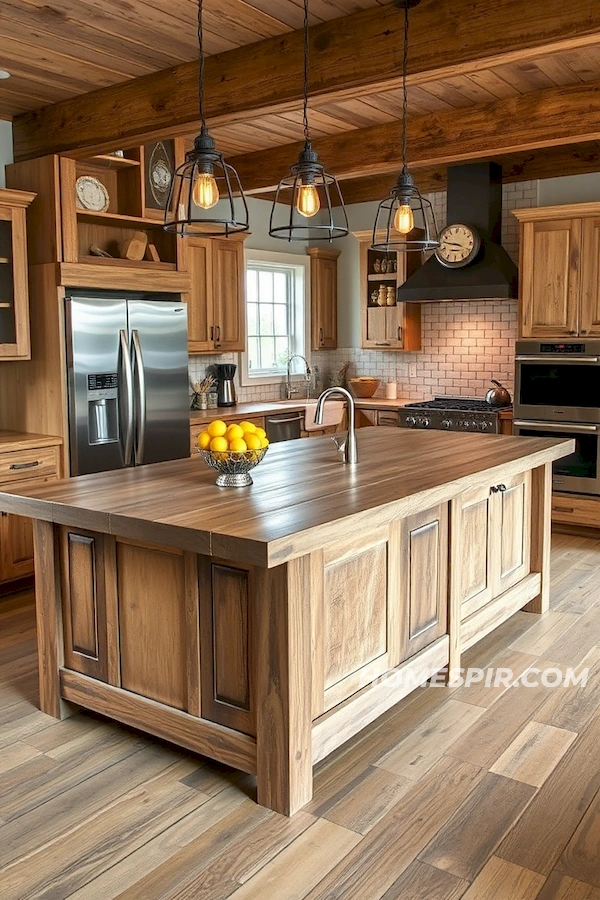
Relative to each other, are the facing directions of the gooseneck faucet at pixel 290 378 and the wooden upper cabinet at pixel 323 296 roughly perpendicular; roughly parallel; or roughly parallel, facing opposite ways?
roughly parallel

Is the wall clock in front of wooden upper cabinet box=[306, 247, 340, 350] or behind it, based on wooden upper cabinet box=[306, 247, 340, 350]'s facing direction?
in front

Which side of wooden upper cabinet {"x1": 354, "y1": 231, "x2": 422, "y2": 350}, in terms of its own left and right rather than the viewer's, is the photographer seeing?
front

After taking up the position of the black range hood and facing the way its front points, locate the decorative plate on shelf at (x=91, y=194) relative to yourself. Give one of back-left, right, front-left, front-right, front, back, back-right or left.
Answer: front-right

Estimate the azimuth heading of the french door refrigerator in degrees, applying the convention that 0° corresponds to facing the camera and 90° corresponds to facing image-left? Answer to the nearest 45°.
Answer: approximately 315°

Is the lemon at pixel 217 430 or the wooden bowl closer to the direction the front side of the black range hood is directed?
the lemon

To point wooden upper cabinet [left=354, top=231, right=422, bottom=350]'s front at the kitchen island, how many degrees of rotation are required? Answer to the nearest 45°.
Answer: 0° — it already faces it

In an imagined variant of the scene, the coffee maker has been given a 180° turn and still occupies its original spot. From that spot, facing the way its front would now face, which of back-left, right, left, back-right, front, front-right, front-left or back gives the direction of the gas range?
back-right

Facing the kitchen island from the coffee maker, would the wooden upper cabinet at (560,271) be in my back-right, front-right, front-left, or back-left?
front-left

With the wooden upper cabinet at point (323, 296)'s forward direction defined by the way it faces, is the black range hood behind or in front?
in front

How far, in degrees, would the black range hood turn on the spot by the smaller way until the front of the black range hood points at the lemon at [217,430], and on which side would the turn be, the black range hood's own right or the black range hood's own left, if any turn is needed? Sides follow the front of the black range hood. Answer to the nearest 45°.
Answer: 0° — it already faces it

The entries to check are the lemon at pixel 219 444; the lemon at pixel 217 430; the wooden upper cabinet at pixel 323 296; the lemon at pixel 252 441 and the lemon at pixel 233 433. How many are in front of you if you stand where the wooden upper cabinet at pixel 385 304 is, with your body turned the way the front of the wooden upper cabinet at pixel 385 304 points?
4

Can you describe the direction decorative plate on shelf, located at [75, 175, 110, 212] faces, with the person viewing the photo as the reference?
facing the viewer and to the right of the viewer

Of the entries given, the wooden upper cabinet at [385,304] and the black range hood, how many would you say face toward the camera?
2

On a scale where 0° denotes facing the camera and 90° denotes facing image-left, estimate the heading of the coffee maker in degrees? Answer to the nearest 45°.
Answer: approximately 315°

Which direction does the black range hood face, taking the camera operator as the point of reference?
facing the viewer

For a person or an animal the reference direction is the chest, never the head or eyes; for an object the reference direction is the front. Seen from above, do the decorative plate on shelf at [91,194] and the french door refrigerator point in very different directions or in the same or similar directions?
same or similar directions
